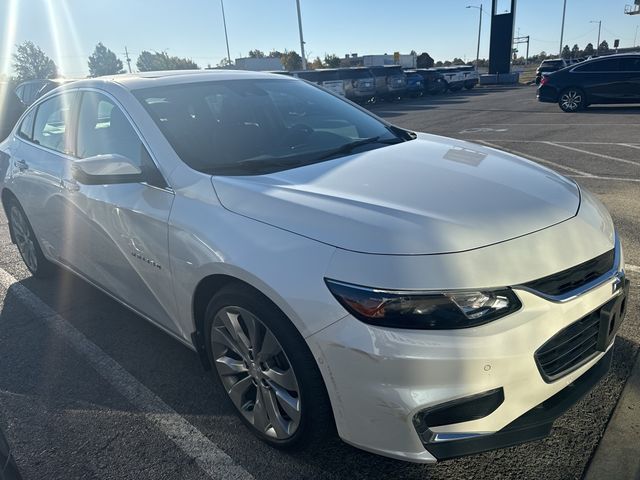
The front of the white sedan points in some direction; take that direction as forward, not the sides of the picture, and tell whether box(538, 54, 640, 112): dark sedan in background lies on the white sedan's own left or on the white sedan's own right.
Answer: on the white sedan's own left

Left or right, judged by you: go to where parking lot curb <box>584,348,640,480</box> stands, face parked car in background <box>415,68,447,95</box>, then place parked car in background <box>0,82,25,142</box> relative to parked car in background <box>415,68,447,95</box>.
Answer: left

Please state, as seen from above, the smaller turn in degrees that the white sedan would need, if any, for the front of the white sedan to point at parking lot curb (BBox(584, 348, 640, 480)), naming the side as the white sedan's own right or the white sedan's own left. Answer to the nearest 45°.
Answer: approximately 45° to the white sedan's own left

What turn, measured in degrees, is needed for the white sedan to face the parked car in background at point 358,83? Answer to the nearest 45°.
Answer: approximately 135° to its left

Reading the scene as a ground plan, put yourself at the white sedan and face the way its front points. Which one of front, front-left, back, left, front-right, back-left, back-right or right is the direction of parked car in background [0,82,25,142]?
back

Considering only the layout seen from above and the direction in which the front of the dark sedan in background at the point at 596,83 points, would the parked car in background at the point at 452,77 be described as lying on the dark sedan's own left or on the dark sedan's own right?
on the dark sedan's own left
